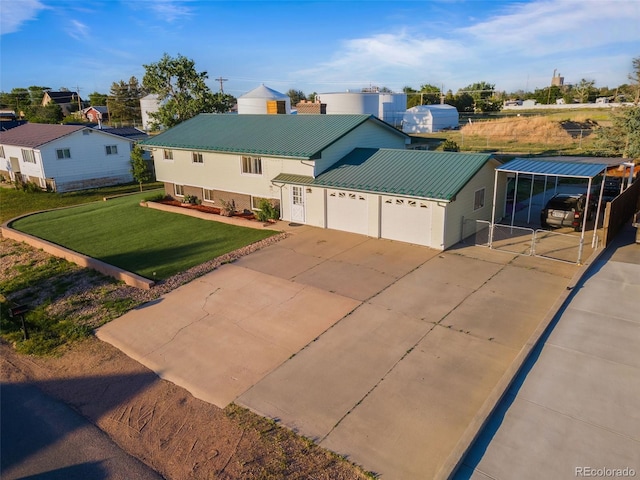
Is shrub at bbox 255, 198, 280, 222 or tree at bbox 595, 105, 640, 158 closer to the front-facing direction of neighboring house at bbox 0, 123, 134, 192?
the shrub

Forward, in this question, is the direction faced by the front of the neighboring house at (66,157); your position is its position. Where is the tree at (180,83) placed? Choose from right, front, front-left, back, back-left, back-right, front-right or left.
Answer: back

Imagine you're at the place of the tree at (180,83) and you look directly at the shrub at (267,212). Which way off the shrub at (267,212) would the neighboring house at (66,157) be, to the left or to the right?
right

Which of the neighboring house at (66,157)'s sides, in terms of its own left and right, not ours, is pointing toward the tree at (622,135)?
left
